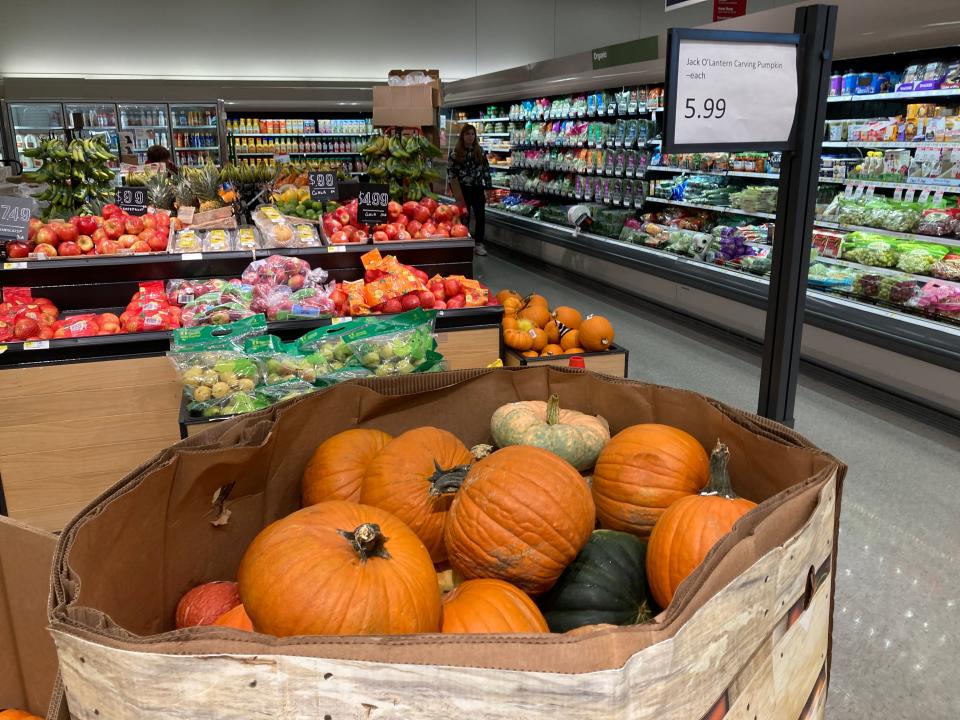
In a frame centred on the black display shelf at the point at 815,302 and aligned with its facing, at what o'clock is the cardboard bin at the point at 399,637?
The cardboard bin is roughly at 11 o'clock from the black display shelf.

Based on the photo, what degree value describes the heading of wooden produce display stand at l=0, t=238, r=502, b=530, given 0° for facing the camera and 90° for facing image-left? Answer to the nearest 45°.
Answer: approximately 0°

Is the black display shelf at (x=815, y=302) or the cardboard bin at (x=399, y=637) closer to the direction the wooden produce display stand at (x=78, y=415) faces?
the cardboard bin

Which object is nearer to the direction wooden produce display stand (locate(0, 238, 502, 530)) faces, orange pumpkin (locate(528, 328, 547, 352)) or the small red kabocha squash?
the small red kabocha squash

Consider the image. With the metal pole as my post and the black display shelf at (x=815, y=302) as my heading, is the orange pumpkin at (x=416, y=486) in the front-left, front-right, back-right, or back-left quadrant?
back-left

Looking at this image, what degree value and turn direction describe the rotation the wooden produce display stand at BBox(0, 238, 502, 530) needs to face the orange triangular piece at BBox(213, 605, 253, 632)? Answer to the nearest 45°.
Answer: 0° — it already faces it

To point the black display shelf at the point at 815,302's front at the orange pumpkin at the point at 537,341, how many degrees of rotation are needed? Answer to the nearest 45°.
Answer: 0° — it already faces it

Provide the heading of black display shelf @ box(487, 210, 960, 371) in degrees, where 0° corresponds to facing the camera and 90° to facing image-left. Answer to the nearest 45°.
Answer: approximately 45°

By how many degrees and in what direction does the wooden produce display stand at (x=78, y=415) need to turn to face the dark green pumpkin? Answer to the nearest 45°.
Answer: approximately 45° to its left

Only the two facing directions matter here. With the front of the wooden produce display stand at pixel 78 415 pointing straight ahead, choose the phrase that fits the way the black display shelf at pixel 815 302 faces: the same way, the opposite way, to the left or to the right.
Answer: to the right

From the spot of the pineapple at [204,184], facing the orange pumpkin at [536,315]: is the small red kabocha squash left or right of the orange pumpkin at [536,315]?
right

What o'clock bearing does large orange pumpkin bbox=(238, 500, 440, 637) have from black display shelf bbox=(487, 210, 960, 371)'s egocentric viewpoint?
The large orange pumpkin is roughly at 11 o'clock from the black display shelf.

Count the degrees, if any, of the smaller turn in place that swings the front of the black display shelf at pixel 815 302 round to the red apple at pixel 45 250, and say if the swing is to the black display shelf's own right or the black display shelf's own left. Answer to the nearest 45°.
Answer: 0° — it already faces it

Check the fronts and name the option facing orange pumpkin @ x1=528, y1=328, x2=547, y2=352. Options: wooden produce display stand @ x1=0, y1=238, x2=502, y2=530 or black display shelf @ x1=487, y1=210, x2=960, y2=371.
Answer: the black display shelf
